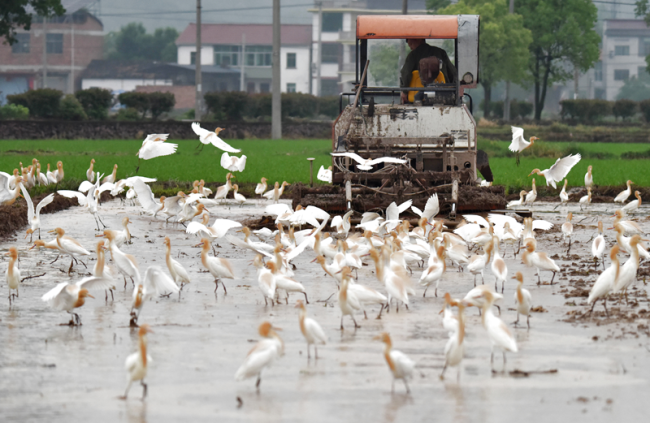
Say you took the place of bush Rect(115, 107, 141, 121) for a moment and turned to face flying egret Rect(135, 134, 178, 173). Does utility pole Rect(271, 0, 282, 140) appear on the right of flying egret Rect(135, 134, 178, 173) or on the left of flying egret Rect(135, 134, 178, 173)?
left
